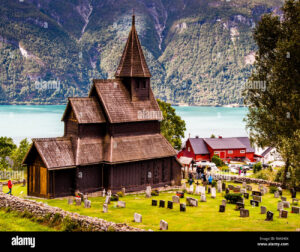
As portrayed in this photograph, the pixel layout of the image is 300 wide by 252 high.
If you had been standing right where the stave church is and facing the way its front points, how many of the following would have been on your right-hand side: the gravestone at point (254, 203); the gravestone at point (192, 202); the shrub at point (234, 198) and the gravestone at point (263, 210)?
0

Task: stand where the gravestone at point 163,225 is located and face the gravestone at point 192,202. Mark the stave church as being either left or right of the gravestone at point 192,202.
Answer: left

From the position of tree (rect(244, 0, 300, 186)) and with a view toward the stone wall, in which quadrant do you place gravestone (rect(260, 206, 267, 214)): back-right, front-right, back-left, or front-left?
front-left

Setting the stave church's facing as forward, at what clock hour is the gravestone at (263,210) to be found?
The gravestone is roughly at 8 o'clock from the stave church.

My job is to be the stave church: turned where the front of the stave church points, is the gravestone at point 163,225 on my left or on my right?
on my left

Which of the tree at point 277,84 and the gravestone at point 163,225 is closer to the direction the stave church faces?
the gravestone

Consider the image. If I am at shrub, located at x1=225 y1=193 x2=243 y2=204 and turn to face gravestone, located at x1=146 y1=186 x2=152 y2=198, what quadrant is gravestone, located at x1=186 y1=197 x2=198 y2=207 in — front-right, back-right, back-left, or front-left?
front-left

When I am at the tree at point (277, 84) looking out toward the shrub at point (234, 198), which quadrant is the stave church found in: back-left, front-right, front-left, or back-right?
front-right
